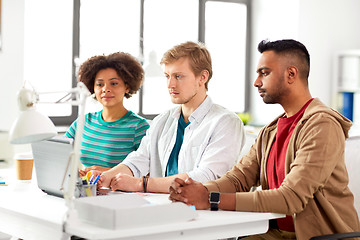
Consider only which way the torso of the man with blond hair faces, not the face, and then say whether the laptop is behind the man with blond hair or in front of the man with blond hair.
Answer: in front

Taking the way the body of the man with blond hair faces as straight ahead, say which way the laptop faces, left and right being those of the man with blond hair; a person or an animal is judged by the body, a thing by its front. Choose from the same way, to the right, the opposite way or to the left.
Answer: the opposite way

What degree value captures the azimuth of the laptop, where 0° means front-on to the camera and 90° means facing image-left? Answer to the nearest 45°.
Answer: approximately 225°

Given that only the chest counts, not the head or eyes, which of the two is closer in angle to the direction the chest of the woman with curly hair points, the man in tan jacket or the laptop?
the laptop

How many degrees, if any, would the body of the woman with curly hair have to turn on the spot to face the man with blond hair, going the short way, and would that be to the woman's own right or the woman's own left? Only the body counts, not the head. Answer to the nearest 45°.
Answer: approximately 90° to the woman's own left

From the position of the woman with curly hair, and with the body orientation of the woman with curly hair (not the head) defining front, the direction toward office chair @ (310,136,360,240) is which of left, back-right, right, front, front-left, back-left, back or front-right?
left

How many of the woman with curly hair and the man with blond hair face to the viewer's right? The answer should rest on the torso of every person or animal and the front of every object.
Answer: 0

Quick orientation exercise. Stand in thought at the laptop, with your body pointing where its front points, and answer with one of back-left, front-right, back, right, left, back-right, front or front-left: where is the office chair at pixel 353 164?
front-right

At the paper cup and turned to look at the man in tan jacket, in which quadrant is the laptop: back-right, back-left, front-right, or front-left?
front-right

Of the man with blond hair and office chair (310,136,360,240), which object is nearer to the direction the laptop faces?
the man with blond hair

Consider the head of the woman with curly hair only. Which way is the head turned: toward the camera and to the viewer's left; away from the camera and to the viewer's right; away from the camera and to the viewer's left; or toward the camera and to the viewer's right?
toward the camera and to the viewer's left

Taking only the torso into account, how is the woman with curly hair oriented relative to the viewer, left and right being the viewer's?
facing the viewer and to the left of the viewer

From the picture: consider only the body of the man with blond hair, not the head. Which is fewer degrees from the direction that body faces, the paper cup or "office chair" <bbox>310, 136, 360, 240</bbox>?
the paper cup

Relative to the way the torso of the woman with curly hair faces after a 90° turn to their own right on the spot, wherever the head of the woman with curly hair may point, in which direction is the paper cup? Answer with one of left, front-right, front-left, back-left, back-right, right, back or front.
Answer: left

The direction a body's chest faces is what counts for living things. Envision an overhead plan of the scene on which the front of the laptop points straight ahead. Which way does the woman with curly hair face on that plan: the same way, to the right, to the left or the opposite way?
the opposite way

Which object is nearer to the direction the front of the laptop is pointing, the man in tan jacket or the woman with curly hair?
the woman with curly hair
